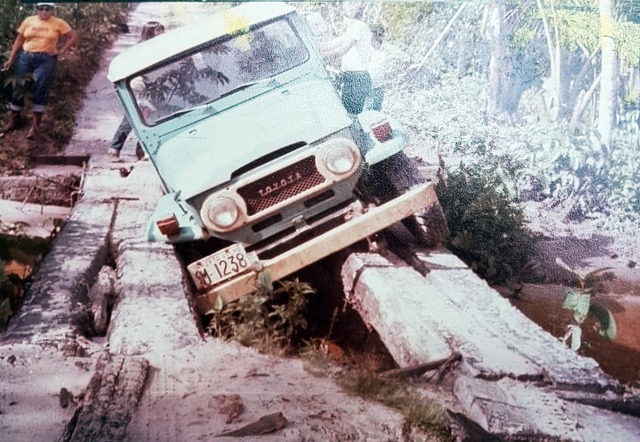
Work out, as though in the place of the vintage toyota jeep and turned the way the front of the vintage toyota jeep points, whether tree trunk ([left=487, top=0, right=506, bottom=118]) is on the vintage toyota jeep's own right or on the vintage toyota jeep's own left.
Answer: on the vintage toyota jeep's own left

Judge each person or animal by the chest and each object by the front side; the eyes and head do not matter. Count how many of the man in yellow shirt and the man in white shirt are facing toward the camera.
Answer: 1

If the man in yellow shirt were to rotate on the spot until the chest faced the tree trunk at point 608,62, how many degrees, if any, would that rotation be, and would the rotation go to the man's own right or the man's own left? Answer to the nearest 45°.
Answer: approximately 90° to the man's own left

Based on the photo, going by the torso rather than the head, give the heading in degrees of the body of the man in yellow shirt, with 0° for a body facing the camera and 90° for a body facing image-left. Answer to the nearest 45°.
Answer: approximately 0°

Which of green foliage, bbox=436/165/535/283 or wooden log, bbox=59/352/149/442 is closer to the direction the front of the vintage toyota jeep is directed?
the wooden log

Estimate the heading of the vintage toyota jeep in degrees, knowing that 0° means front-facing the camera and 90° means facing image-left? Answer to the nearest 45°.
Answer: approximately 0°

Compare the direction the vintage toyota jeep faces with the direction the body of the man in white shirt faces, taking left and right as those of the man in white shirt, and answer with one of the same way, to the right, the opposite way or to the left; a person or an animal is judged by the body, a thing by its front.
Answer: to the left

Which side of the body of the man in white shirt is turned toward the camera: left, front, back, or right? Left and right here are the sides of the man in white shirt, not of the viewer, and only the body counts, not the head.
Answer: left
